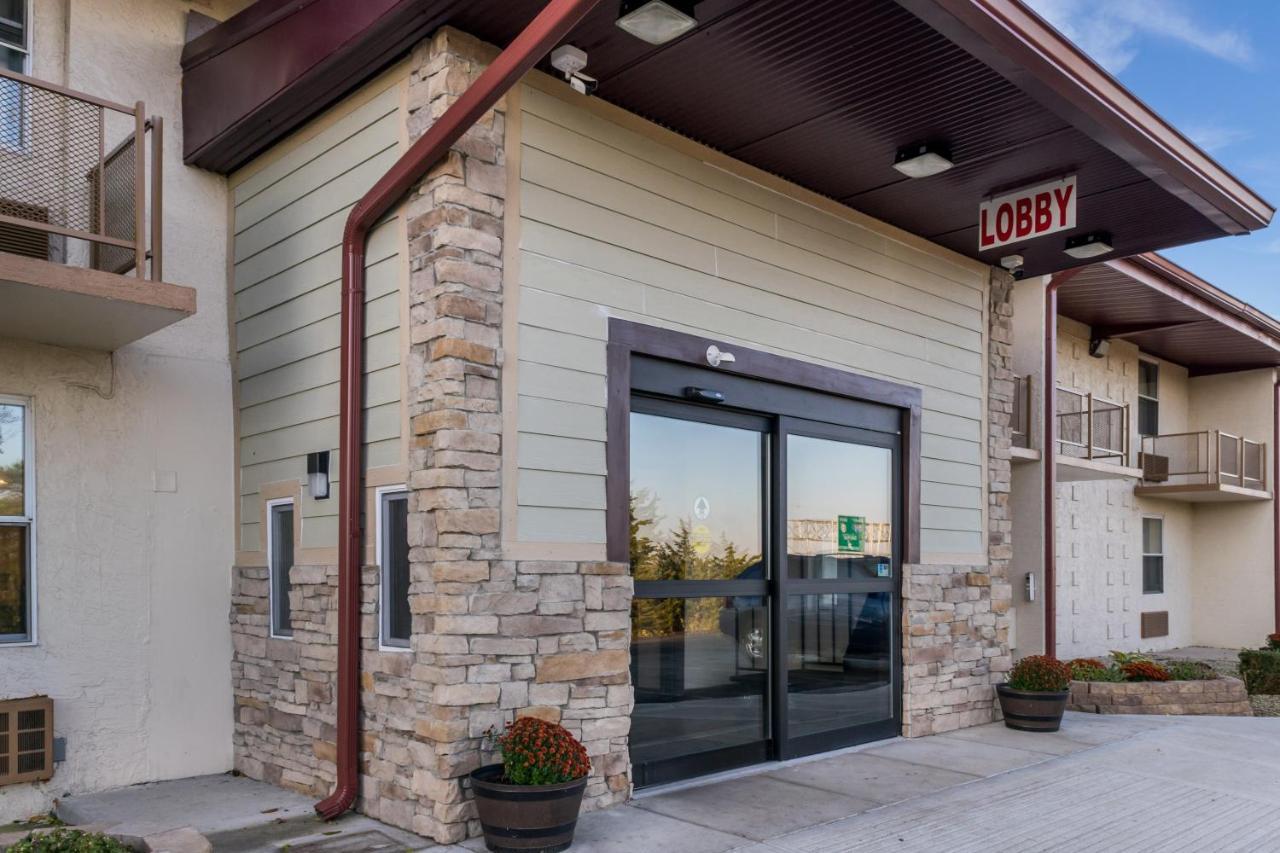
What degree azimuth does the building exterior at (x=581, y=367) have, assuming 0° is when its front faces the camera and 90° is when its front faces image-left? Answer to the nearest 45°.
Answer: approximately 315°

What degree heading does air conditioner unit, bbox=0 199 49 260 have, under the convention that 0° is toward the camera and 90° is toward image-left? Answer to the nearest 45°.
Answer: approximately 315°

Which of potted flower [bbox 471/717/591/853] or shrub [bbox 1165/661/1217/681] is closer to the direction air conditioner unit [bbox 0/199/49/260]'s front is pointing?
the potted flower
